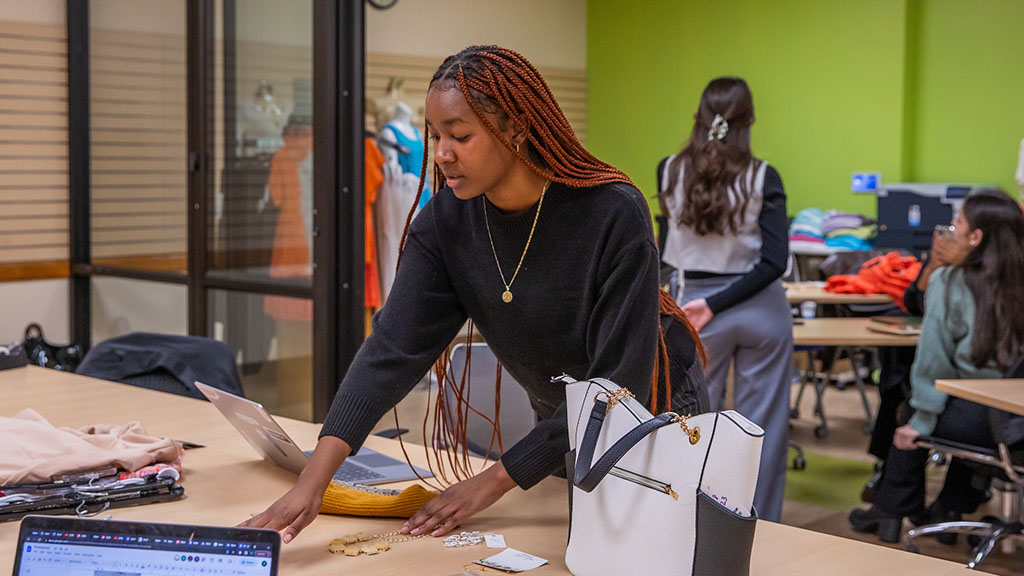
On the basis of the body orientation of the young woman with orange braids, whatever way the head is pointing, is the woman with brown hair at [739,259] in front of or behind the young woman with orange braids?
behind

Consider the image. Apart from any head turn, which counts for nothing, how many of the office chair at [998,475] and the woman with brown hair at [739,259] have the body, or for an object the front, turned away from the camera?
1

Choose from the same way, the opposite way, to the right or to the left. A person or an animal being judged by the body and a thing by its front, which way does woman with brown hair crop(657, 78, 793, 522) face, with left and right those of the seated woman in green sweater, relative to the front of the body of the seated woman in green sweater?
to the right

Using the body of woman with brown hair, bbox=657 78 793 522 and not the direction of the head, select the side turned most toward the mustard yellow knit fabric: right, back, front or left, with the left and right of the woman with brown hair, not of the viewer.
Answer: back

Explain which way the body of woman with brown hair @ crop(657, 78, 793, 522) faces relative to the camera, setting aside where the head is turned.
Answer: away from the camera

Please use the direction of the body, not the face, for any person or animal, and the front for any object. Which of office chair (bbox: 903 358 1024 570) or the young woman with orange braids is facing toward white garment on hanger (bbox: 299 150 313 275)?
the office chair

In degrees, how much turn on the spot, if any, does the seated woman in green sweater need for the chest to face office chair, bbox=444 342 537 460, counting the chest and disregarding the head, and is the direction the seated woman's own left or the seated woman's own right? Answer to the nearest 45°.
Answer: approximately 45° to the seated woman's own left

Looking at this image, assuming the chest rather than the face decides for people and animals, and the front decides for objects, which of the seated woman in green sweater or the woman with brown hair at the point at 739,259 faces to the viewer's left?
the seated woman in green sweater

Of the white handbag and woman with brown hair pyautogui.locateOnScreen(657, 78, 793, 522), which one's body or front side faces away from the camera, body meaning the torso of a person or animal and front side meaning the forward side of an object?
the woman with brown hair

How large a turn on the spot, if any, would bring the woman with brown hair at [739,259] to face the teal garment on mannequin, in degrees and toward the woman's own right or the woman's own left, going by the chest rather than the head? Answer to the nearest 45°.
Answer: approximately 45° to the woman's own left

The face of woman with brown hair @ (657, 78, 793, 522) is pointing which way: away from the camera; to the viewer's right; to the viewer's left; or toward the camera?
away from the camera

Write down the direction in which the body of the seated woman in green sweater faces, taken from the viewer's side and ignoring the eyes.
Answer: to the viewer's left

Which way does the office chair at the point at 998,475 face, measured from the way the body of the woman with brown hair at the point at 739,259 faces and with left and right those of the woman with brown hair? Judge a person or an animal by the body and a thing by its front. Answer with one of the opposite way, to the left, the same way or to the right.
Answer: to the left

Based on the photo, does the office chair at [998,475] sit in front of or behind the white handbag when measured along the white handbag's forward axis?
behind
